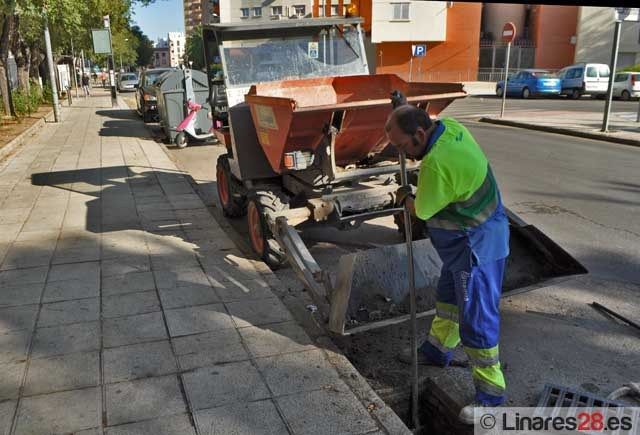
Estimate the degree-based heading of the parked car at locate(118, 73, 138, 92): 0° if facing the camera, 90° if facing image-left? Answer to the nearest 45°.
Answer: approximately 0°

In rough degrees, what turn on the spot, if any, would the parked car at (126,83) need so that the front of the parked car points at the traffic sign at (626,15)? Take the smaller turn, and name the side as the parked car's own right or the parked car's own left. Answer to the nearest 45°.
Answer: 0° — it already faces it

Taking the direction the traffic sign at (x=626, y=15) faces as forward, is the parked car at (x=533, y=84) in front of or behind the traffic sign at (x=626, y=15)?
behind

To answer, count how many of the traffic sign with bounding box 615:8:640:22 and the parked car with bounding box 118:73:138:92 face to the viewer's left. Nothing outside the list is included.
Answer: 0

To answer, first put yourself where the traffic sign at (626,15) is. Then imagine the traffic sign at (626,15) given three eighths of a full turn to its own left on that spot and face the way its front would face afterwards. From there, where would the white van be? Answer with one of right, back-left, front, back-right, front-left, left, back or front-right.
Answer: front-left

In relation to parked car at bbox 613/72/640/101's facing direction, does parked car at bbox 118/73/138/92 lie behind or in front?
in front

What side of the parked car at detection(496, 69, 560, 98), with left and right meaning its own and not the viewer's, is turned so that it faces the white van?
back

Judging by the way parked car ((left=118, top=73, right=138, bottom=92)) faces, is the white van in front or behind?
in front

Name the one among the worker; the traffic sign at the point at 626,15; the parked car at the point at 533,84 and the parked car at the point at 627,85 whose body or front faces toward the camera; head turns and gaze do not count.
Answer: the traffic sign

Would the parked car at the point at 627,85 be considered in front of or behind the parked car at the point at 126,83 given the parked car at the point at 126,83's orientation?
in front

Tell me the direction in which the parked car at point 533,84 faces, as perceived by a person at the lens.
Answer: facing away from the viewer and to the left of the viewer

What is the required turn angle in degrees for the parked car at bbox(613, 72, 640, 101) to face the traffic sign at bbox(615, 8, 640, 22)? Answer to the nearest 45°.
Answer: approximately 135° to its left

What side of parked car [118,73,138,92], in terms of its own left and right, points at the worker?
front
